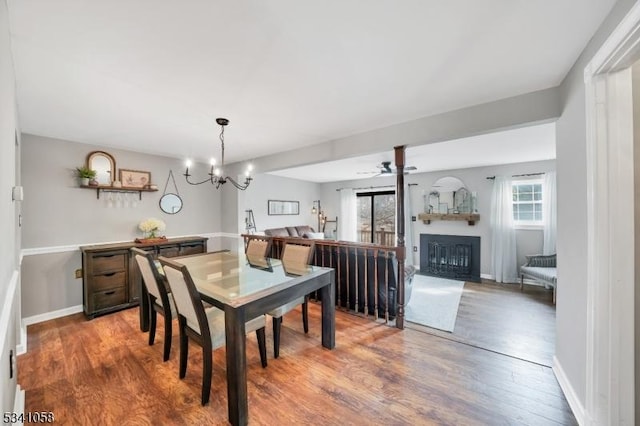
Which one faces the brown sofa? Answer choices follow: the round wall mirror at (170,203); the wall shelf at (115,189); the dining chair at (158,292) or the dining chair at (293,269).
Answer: the dining chair at (158,292)

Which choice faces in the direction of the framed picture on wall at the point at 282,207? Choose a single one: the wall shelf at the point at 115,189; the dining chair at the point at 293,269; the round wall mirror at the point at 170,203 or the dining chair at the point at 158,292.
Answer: the dining chair at the point at 158,292

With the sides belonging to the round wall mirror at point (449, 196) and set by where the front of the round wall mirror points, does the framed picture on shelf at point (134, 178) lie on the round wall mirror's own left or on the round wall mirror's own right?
on the round wall mirror's own right

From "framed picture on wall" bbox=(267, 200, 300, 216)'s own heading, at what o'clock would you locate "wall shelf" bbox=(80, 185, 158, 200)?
The wall shelf is roughly at 3 o'clock from the framed picture on wall.

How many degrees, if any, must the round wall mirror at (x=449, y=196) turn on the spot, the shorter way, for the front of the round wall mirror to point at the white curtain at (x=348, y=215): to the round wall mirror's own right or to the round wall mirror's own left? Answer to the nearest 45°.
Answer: approximately 90° to the round wall mirror's own right

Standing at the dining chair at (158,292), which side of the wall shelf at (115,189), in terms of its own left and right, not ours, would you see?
front

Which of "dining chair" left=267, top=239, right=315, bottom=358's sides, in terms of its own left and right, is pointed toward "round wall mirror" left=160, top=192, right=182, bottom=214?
right

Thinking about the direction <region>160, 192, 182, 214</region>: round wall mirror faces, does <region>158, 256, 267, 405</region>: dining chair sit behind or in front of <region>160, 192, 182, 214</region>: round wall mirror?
in front

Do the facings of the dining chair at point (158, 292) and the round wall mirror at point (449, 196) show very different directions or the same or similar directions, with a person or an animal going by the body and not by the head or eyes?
very different directions

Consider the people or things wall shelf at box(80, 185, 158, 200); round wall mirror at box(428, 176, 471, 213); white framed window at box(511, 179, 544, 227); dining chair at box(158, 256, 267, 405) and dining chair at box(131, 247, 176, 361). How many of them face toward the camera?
3

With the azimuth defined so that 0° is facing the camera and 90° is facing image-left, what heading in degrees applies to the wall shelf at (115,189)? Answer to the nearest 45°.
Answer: approximately 0°
